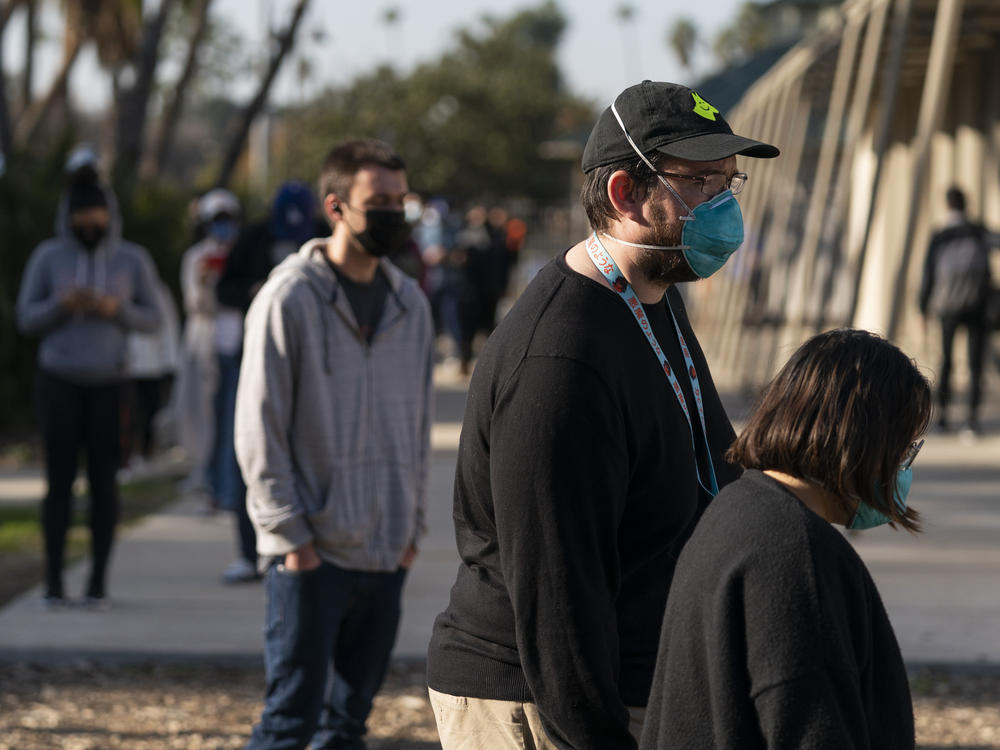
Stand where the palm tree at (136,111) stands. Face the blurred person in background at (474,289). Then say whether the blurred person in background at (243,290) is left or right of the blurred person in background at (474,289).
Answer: right

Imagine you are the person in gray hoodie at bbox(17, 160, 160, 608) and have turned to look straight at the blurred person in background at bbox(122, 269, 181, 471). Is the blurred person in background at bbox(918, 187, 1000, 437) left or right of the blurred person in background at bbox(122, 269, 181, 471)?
right

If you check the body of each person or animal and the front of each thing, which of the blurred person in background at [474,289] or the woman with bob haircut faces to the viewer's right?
the woman with bob haircut

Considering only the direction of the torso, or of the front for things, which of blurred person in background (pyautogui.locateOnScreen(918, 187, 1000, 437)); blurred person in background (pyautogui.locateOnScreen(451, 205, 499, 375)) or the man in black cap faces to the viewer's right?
the man in black cap

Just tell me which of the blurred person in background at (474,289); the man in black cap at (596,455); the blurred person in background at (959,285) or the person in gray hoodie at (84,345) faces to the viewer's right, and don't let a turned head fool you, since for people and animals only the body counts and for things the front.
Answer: the man in black cap

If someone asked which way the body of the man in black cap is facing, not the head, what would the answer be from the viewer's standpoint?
to the viewer's right

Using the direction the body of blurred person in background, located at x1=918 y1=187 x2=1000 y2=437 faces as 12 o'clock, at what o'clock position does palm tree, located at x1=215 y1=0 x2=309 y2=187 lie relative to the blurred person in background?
The palm tree is roughly at 10 o'clock from the blurred person in background.
